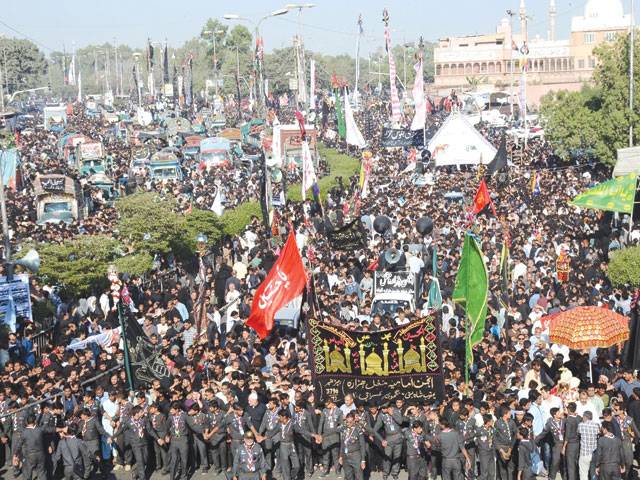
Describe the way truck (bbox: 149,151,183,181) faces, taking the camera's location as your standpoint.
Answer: facing the viewer

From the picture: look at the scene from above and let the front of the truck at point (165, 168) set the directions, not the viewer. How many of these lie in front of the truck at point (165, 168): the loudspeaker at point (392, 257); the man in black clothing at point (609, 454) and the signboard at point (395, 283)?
3

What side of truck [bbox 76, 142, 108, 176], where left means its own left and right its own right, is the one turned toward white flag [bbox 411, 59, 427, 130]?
left

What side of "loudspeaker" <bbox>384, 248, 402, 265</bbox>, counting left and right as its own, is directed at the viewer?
front

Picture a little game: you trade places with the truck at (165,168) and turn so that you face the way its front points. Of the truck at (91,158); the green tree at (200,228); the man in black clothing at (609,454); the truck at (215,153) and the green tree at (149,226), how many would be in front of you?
3

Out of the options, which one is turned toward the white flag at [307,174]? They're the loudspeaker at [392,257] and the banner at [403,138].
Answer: the banner

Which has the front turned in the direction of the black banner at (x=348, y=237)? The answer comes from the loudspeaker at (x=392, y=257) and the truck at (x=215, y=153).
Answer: the truck

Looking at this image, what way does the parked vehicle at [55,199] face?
toward the camera

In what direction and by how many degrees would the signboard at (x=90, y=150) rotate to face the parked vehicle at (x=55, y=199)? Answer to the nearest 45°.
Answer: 0° — it already faces it

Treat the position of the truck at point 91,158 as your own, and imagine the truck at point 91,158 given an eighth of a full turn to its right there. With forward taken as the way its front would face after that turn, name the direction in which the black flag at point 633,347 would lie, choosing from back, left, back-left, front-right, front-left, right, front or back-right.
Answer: front-left

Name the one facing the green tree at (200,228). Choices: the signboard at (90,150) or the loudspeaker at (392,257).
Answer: the signboard

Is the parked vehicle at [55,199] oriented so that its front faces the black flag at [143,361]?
yes

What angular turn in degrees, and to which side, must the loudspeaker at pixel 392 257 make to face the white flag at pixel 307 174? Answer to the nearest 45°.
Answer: approximately 135° to its right
